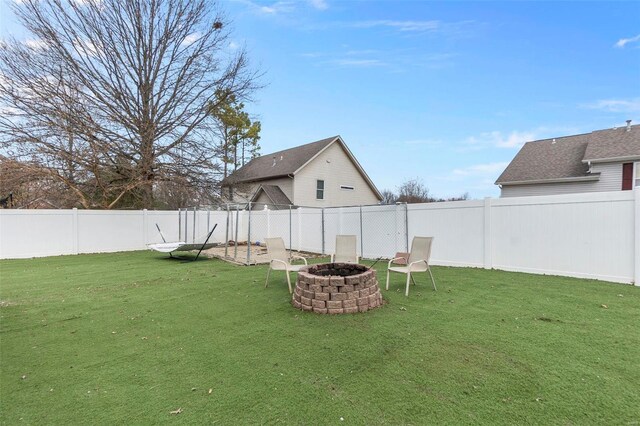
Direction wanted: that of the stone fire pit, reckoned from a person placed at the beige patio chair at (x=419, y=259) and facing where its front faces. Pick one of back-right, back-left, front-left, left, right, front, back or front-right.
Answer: front

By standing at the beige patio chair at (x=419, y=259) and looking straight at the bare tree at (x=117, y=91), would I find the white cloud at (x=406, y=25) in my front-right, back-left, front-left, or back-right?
front-right

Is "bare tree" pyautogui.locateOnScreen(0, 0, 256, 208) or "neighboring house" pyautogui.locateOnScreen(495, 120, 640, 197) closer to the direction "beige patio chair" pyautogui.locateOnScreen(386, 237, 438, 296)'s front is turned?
the bare tree

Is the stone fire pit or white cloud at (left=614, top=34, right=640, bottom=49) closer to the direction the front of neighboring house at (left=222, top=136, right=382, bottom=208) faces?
the stone fire pit

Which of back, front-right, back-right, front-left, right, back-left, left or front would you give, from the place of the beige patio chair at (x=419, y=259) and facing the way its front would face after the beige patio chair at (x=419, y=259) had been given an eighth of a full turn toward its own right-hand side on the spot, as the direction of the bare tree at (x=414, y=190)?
right

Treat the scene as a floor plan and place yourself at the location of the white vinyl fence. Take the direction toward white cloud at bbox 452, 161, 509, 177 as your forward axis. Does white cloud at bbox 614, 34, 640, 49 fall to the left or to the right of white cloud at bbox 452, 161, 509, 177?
right

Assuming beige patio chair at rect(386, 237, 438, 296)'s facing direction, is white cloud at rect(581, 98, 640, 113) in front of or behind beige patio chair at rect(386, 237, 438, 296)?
behind
